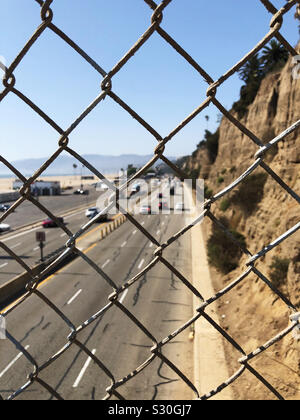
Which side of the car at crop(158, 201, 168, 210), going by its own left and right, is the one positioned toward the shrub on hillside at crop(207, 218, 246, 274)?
back

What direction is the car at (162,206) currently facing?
away from the camera

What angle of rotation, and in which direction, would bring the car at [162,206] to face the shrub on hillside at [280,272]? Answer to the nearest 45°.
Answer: approximately 180°
